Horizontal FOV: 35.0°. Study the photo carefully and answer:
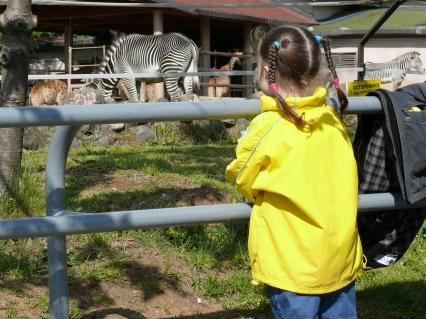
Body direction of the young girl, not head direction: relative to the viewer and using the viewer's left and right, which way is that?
facing away from the viewer and to the left of the viewer

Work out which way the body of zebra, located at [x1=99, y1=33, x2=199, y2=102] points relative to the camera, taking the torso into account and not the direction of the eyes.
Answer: to the viewer's left

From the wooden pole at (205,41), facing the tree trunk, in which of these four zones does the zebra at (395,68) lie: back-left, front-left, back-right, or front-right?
back-left

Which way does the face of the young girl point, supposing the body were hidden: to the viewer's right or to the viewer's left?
to the viewer's left

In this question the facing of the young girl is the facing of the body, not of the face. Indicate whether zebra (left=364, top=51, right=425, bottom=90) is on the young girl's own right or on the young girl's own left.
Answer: on the young girl's own right

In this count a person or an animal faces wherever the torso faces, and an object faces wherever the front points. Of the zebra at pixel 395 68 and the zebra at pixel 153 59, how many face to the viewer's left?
1
